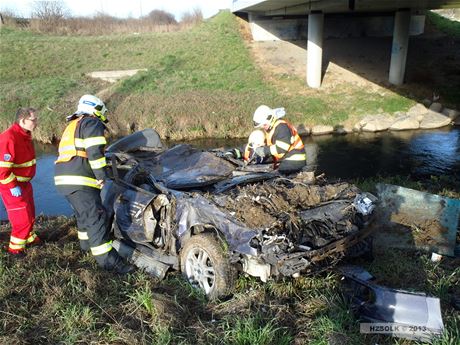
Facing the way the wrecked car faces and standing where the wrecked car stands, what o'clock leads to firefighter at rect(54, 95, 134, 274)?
The firefighter is roughly at 5 o'clock from the wrecked car.

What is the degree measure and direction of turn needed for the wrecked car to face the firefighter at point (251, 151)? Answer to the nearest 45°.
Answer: approximately 135° to its left

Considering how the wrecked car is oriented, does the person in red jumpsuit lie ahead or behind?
behind

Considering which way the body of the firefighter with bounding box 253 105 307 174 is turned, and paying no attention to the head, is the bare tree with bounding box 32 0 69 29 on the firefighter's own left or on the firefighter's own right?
on the firefighter's own right

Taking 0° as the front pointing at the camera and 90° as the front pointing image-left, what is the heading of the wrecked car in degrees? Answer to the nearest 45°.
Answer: approximately 315°
